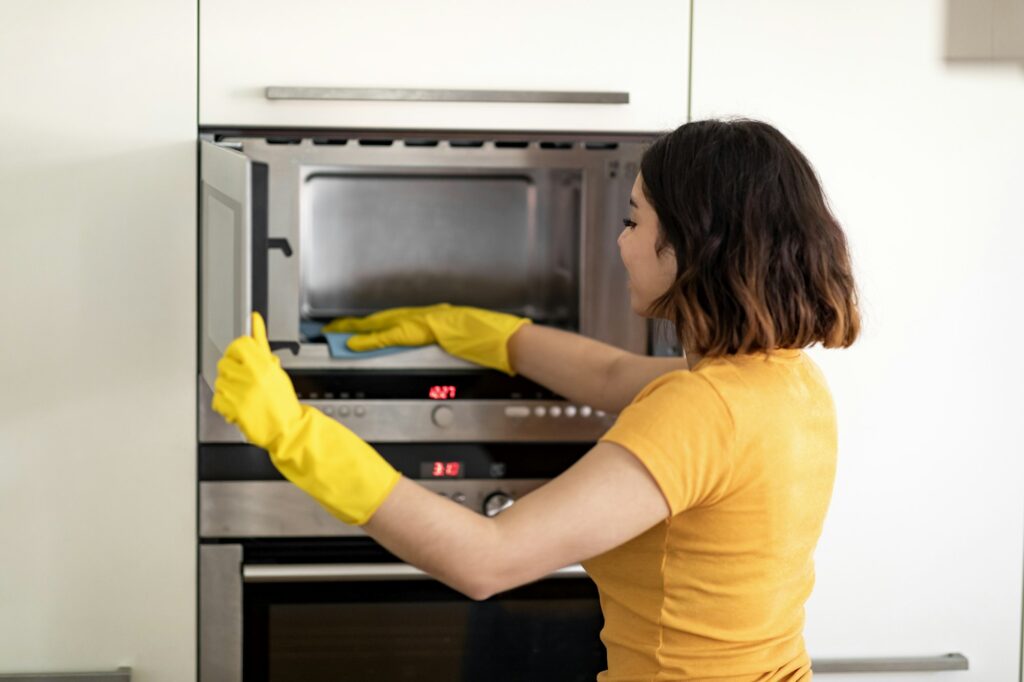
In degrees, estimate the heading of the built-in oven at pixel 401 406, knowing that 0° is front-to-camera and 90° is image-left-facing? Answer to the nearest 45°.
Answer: approximately 0°

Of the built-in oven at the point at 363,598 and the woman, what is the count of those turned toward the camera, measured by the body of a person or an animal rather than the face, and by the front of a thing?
1

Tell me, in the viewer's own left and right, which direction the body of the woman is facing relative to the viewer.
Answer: facing away from the viewer and to the left of the viewer

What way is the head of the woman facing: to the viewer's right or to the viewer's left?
to the viewer's left

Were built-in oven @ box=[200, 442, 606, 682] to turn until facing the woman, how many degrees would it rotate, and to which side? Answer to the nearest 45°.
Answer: approximately 45° to its left

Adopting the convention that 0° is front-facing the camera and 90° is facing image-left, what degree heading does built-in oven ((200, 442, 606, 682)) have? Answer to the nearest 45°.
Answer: approximately 0°

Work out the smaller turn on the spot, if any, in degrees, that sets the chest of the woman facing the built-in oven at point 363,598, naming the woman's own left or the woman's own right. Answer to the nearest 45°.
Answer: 0° — they already face it
